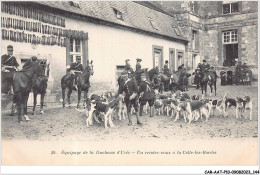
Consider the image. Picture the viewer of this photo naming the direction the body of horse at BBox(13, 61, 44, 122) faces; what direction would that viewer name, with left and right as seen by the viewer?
facing to the right of the viewer
